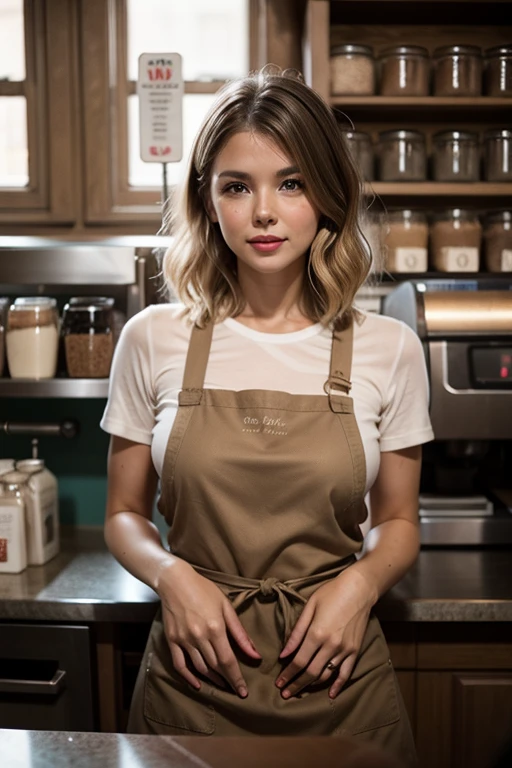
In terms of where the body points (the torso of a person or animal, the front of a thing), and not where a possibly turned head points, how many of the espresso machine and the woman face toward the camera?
2

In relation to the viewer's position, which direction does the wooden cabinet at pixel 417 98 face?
facing the viewer

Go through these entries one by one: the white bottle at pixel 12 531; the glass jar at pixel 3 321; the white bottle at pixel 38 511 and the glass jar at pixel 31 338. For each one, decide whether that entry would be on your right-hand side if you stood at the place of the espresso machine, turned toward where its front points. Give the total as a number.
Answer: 4

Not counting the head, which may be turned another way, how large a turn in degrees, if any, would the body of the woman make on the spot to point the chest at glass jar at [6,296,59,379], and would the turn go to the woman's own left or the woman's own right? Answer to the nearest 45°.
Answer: approximately 135° to the woman's own right

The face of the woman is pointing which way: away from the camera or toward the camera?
toward the camera

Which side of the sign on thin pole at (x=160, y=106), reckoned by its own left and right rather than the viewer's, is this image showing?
front

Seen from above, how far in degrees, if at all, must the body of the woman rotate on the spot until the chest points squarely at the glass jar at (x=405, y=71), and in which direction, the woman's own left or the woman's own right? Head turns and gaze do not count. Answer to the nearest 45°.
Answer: approximately 180°

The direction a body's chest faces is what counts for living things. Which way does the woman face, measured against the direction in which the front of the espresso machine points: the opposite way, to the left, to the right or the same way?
the same way

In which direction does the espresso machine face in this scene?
toward the camera

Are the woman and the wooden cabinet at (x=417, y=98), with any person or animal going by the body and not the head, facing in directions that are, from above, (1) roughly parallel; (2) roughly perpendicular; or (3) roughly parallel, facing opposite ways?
roughly parallel

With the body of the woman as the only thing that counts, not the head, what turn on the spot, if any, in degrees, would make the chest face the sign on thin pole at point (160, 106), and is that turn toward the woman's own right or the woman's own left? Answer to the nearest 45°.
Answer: approximately 180°
